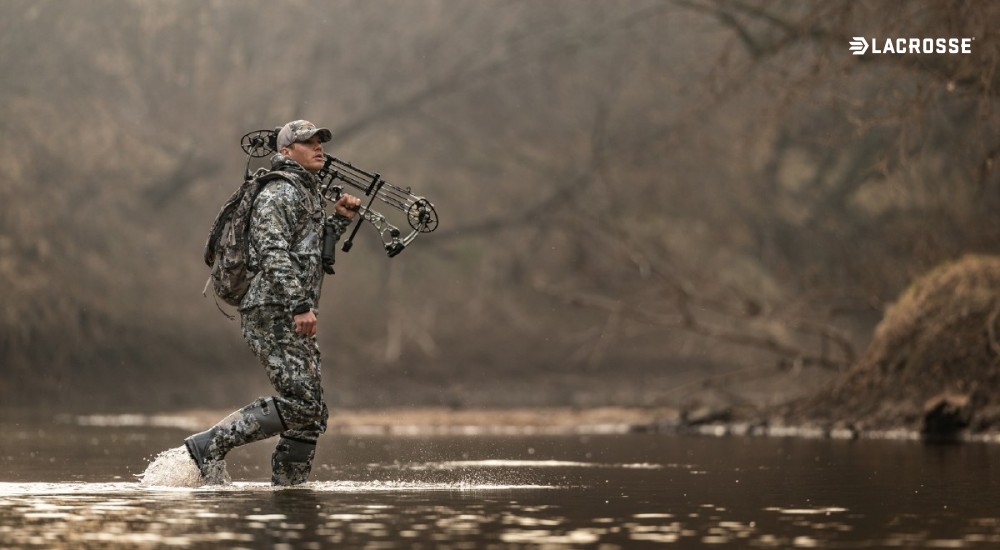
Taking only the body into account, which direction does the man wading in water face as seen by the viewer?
to the viewer's right
